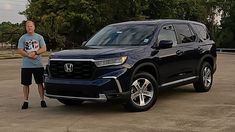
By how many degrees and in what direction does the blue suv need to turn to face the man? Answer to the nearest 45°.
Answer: approximately 45° to its right

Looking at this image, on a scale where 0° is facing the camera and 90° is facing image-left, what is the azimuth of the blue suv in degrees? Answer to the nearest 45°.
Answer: approximately 45°

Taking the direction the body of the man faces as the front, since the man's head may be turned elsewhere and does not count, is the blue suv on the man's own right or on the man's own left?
on the man's own left

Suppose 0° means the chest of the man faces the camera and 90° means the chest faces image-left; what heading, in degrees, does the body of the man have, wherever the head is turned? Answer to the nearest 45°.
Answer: approximately 0°

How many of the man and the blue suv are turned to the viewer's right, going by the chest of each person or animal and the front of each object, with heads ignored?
0
